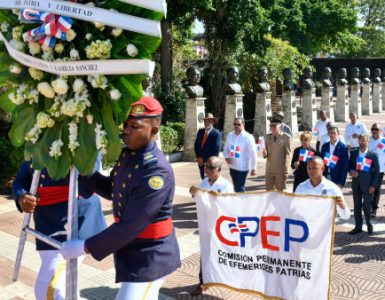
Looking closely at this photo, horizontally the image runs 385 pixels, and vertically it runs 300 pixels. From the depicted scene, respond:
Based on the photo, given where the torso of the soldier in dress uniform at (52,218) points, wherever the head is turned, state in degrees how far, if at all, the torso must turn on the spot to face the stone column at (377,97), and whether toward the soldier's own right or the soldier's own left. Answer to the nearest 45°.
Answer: approximately 180°

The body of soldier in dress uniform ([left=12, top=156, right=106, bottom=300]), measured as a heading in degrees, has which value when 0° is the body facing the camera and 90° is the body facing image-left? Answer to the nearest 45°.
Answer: approximately 45°

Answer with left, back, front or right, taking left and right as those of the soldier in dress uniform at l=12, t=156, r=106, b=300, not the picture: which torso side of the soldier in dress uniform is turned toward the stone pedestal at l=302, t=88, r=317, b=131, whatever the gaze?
back

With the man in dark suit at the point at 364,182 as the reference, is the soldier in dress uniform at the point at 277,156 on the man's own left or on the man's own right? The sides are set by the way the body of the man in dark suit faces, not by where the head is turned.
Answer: on the man's own right

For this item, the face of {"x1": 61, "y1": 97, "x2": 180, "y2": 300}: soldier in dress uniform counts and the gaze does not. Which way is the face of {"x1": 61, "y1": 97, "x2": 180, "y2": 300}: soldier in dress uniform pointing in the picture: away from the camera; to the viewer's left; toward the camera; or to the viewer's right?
to the viewer's left

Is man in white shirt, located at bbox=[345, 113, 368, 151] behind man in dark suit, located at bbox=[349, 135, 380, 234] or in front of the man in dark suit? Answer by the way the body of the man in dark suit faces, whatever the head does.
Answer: behind

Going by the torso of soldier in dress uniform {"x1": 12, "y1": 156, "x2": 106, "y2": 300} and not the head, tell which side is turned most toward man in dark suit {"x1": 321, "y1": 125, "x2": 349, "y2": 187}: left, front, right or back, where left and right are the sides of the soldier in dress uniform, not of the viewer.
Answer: back

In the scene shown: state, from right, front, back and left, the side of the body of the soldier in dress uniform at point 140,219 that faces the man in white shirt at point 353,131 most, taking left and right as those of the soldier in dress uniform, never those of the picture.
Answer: back

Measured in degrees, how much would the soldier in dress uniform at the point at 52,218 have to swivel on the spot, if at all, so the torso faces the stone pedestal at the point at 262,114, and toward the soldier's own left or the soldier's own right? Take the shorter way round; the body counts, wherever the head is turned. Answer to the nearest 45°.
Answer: approximately 180°

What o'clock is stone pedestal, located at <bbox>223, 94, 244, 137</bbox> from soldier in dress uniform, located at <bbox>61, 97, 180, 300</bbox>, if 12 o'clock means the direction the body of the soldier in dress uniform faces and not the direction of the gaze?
The stone pedestal is roughly at 5 o'clock from the soldier in dress uniform.
